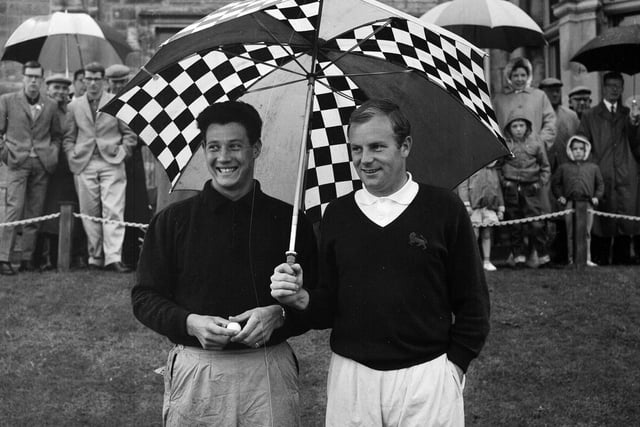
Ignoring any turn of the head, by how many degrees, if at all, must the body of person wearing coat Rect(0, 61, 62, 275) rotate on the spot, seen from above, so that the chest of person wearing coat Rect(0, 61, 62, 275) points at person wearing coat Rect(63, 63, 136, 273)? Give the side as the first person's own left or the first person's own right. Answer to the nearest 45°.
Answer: approximately 90° to the first person's own left

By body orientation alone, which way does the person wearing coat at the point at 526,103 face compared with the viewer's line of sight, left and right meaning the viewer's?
facing the viewer

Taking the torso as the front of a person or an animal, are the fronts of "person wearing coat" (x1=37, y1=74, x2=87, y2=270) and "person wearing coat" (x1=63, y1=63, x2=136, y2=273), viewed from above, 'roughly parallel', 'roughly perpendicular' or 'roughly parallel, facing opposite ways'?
roughly parallel

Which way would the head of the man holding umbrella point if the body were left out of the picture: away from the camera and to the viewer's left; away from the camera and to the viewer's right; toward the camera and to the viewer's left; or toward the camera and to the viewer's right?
toward the camera and to the viewer's left

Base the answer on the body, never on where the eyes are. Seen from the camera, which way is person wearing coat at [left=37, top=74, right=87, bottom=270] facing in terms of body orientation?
toward the camera

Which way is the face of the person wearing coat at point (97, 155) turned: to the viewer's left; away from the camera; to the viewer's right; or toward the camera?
toward the camera

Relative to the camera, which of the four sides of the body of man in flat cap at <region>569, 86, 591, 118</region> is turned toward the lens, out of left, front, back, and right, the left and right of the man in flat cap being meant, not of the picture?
front

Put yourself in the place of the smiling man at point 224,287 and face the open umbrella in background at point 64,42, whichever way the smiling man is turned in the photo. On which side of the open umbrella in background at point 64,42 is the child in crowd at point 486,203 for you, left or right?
right

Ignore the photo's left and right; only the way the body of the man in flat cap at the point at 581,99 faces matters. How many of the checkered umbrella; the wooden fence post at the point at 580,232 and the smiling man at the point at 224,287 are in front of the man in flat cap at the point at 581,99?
3

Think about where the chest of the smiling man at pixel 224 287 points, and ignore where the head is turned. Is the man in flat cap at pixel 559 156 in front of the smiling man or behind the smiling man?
behind

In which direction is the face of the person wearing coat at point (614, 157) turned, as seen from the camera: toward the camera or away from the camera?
toward the camera

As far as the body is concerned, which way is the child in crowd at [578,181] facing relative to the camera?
toward the camera

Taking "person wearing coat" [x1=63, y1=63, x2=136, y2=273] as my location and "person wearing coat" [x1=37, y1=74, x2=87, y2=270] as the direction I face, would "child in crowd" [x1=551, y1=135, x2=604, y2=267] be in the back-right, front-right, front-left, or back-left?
back-right

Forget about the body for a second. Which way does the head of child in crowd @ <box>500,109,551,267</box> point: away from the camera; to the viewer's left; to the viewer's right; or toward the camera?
toward the camera

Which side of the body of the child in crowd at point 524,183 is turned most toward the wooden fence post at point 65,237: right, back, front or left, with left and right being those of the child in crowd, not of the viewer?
right
